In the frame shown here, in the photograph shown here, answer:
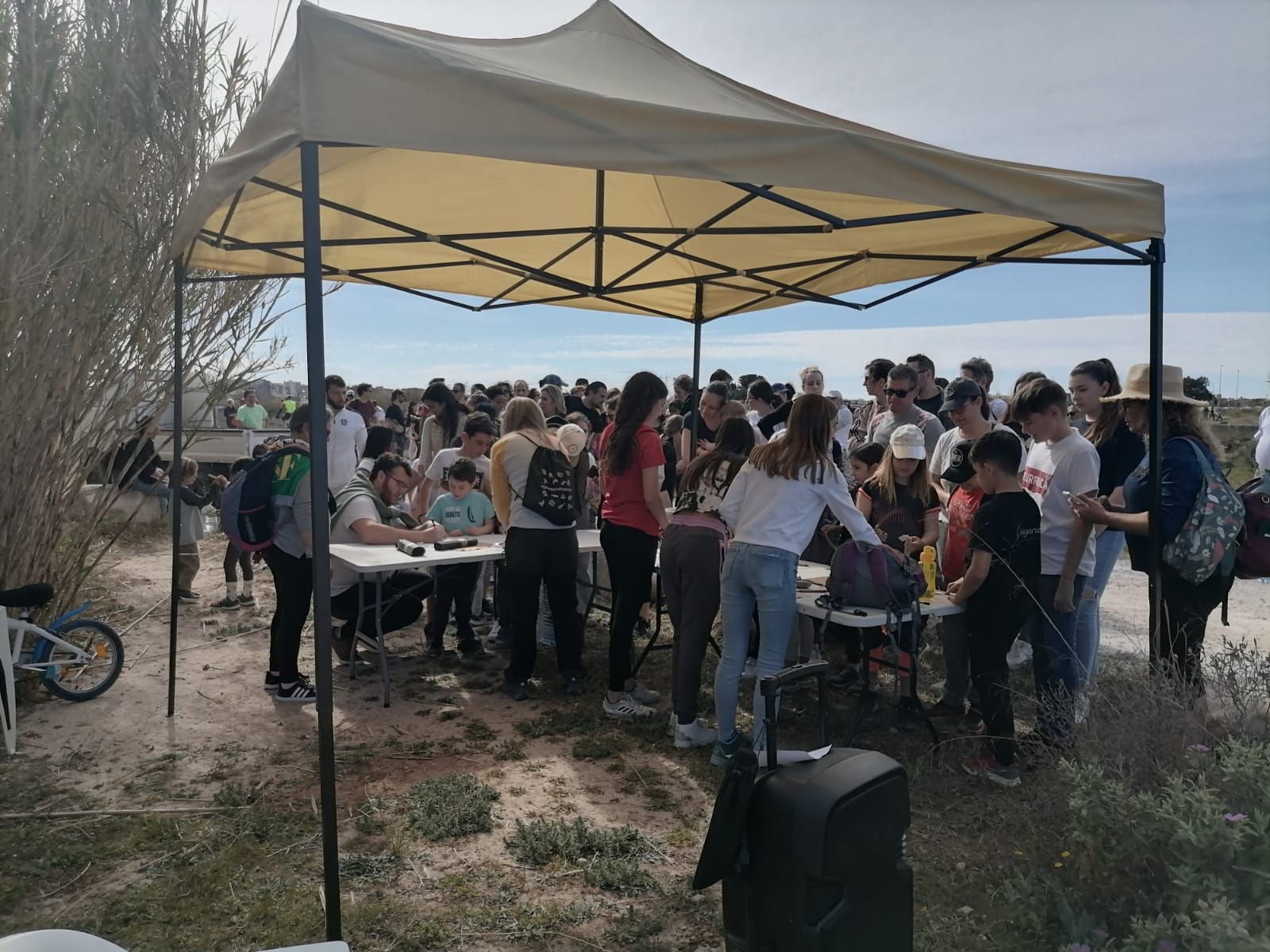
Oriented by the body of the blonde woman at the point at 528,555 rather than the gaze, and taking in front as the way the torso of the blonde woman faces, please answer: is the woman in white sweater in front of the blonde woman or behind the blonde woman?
behind

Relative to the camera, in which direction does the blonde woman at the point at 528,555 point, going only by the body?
away from the camera

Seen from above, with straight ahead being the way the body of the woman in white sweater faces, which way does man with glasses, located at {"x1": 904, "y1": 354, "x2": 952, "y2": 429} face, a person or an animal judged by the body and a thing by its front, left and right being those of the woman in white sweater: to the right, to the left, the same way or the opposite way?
the opposite way

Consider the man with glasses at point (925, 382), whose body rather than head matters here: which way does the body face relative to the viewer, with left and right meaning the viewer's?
facing the viewer and to the left of the viewer

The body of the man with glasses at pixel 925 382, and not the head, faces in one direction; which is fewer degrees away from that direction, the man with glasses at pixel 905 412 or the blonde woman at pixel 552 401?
the man with glasses

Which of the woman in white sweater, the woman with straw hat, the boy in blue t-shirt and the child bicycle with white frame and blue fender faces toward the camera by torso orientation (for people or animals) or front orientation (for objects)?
the boy in blue t-shirt

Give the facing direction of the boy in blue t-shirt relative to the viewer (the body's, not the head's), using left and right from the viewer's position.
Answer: facing the viewer

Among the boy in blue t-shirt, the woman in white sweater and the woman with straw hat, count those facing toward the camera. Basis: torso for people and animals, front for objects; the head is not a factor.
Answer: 1

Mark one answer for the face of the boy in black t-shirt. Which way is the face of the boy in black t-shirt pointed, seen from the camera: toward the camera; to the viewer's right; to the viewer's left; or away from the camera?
to the viewer's left

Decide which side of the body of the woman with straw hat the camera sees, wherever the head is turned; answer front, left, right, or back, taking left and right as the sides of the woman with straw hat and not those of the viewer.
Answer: left

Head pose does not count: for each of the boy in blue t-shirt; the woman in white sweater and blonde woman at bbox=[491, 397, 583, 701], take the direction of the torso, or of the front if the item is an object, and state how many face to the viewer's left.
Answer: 0
